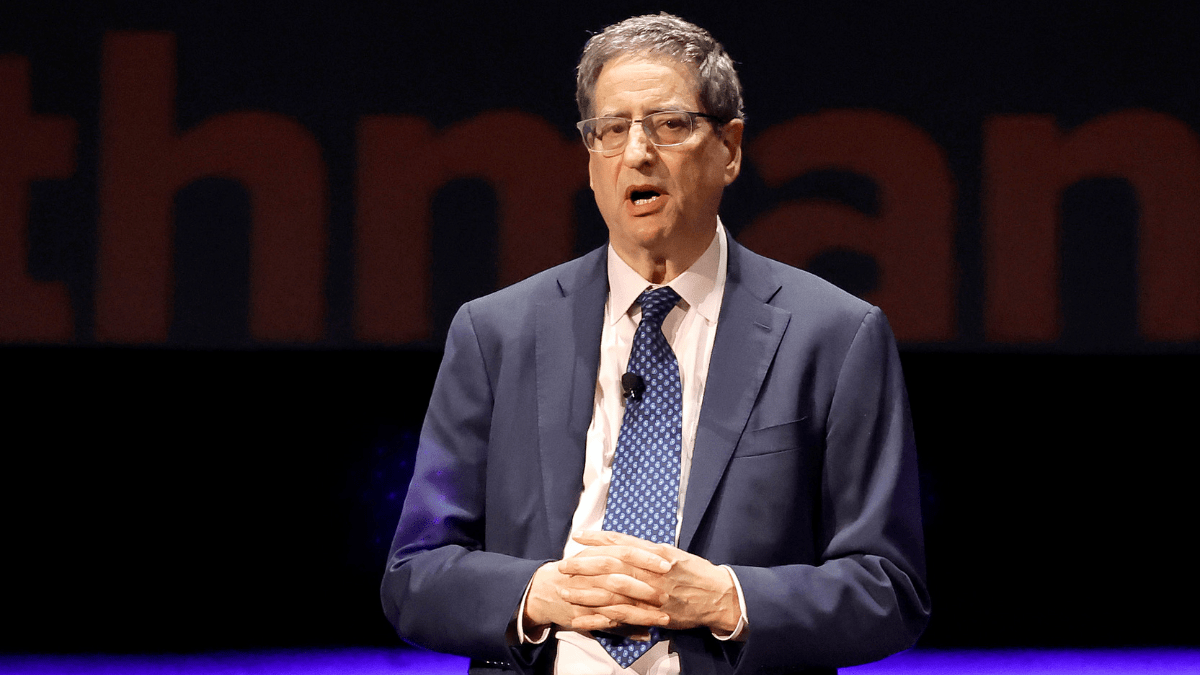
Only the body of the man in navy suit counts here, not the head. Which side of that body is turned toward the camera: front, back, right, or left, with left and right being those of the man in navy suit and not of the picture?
front
